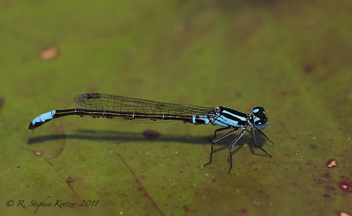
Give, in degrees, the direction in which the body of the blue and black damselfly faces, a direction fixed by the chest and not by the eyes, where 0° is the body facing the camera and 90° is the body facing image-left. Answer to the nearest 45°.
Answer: approximately 270°

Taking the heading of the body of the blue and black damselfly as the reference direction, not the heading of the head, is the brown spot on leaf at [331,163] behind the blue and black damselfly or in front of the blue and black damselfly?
in front

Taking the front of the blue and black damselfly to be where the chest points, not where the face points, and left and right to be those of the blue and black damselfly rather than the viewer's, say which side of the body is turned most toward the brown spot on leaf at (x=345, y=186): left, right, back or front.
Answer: front
